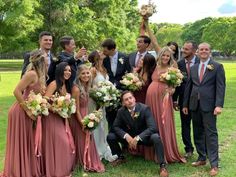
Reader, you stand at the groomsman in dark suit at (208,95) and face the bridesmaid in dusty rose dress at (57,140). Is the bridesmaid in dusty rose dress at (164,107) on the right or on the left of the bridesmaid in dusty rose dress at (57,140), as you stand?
right

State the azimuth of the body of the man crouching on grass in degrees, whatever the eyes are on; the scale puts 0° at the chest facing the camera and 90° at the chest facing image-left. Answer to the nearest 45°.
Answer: approximately 0°

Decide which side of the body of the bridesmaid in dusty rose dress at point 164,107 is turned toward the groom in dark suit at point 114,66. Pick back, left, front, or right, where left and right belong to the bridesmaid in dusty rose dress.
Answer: right

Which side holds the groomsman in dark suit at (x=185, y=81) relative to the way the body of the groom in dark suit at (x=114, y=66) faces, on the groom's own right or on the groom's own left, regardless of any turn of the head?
on the groom's own left

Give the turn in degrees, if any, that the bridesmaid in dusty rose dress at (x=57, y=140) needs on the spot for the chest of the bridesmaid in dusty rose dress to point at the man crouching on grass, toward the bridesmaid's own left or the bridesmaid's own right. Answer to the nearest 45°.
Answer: approximately 45° to the bridesmaid's own left

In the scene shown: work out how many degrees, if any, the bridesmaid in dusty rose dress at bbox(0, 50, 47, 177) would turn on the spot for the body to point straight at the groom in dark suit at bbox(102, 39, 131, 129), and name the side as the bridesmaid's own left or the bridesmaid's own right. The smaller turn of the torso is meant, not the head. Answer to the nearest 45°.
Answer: approximately 45° to the bridesmaid's own left

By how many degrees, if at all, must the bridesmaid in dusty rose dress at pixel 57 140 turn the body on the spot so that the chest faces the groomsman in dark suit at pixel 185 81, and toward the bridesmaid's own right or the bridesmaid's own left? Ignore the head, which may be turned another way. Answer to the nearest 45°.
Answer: approximately 45° to the bridesmaid's own left
